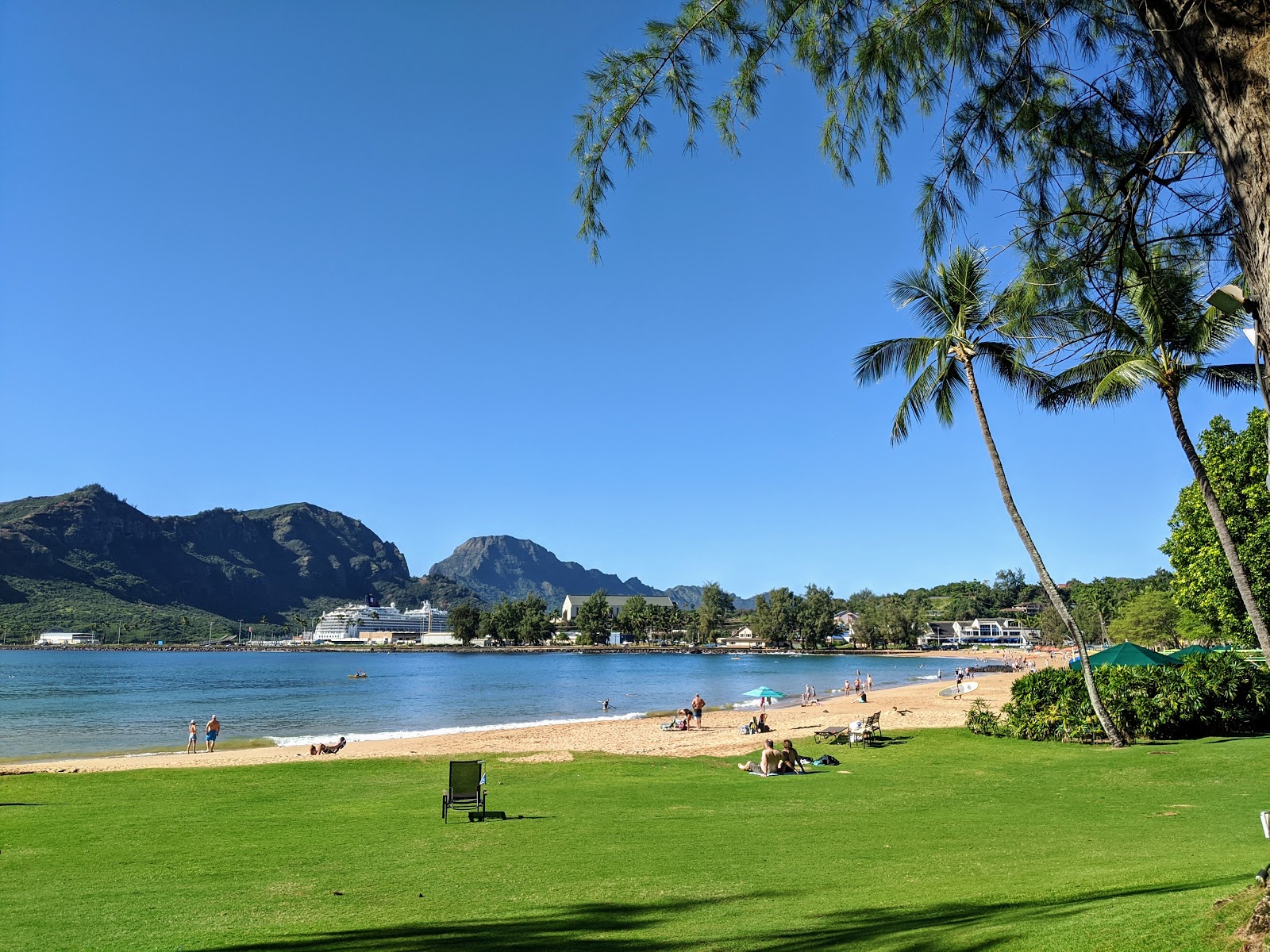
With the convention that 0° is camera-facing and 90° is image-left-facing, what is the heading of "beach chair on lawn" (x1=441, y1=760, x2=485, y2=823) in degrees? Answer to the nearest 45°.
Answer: approximately 180°

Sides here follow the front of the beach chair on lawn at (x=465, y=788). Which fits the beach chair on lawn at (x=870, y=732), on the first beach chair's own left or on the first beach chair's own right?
on the first beach chair's own right

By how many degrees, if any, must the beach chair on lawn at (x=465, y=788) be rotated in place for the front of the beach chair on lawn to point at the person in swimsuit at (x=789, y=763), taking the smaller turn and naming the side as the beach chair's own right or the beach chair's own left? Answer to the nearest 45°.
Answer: approximately 45° to the beach chair's own right

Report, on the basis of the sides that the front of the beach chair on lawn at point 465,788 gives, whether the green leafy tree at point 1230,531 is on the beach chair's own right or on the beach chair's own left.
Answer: on the beach chair's own right

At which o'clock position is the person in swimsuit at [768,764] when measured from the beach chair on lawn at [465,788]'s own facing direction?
The person in swimsuit is roughly at 2 o'clock from the beach chair on lawn.

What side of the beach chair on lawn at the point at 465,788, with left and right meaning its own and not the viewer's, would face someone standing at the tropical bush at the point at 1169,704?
right

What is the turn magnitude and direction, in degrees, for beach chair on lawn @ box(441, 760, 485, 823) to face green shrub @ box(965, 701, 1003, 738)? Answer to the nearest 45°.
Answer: approximately 45° to its right

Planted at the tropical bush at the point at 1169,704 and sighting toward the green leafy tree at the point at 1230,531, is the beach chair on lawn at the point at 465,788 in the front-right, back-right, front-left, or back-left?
back-left
